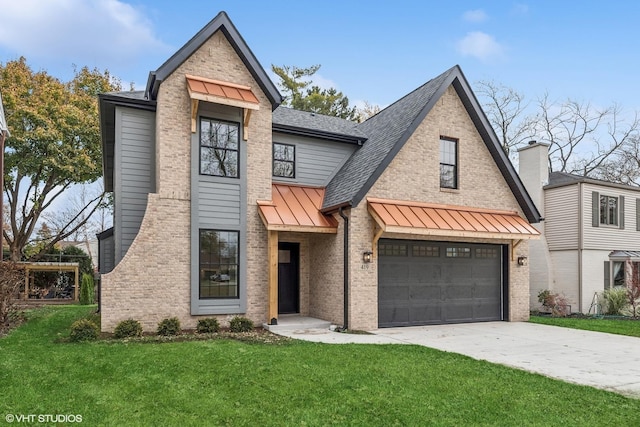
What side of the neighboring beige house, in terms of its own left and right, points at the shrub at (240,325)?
right

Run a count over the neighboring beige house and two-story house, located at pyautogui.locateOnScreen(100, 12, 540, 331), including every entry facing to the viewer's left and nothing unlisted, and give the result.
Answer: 0

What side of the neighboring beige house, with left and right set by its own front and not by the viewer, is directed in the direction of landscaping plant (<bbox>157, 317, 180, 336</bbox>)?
right

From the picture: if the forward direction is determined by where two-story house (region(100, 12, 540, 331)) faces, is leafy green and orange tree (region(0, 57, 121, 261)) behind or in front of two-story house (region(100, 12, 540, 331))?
behind

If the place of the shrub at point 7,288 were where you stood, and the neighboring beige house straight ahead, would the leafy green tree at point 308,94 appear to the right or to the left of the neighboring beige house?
left

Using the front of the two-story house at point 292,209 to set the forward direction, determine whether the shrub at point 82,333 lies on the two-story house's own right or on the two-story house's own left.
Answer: on the two-story house's own right

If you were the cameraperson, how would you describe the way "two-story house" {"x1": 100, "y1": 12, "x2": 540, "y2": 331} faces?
facing the viewer and to the right of the viewer
